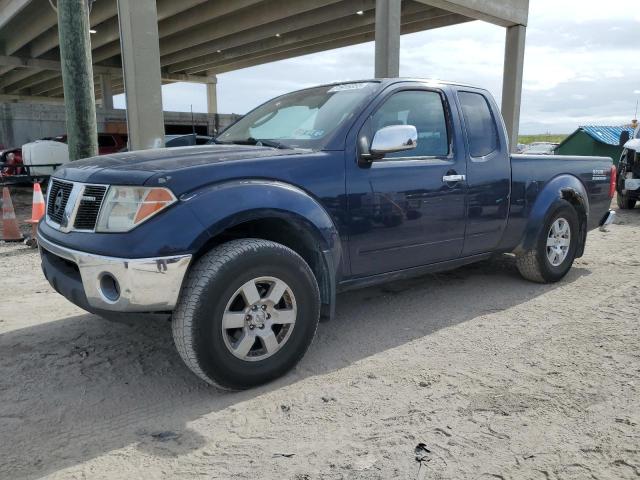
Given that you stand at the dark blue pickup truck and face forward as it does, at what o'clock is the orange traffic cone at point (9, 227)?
The orange traffic cone is roughly at 3 o'clock from the dark blue pickup truck.

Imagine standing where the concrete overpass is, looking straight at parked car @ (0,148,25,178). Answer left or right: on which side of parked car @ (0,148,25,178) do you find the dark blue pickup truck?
left

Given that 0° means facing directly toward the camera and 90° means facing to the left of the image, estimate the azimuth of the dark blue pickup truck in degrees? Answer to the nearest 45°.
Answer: approximately 45°

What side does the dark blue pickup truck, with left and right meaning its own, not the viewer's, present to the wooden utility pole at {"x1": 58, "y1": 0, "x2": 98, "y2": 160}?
right

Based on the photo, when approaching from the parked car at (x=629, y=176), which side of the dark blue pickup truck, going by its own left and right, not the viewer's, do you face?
back

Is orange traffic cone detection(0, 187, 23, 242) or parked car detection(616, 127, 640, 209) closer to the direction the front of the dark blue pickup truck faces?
the orange traffic cone

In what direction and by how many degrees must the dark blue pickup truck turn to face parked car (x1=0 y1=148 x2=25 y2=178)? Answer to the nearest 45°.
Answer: approximately 90° to its right
